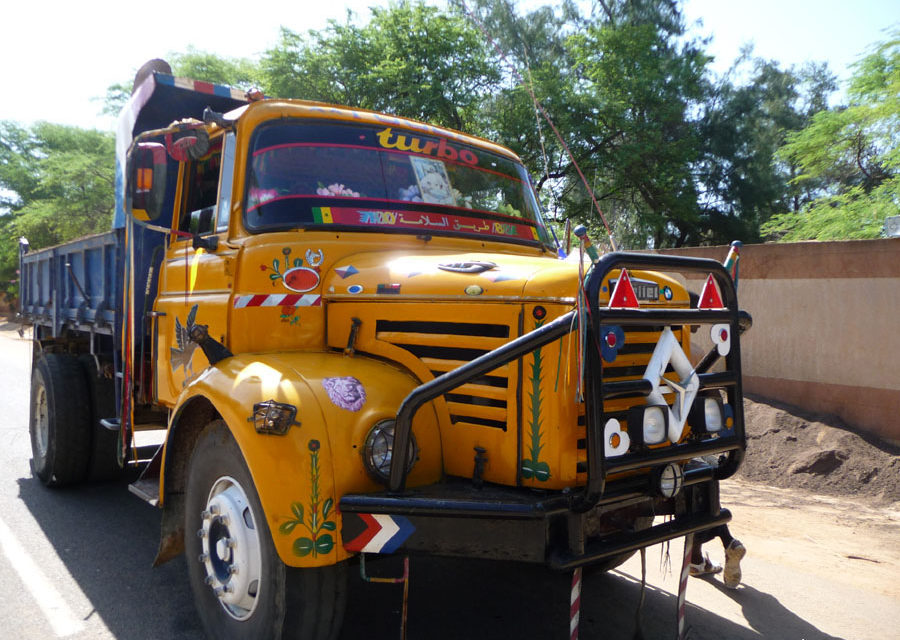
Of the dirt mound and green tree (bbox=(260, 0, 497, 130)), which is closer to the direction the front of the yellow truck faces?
the dirt mound

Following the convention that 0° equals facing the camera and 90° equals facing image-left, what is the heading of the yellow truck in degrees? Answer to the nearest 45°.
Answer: approximately 315°

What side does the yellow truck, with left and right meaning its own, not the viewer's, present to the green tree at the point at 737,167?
left

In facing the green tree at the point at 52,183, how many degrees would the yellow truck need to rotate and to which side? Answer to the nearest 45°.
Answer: approximately 180°

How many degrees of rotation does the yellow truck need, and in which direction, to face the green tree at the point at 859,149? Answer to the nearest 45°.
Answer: approximately 90° to its left

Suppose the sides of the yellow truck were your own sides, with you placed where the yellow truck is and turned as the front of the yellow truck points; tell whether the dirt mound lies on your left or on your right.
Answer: on your left

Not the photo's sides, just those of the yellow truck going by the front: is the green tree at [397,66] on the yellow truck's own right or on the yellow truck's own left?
on the yellow truck's own left
